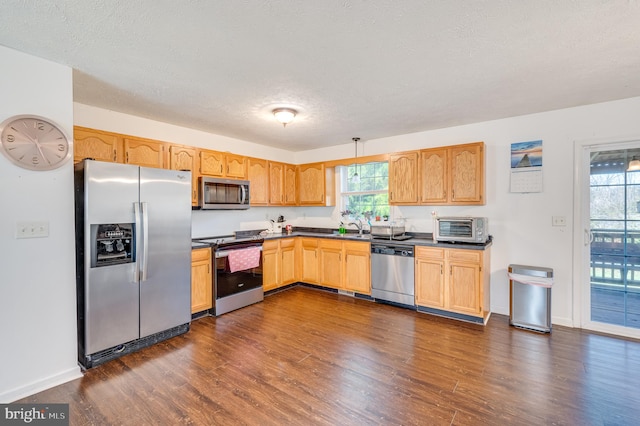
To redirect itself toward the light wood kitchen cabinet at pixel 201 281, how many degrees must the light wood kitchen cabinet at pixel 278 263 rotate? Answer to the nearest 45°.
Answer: approximately 90° to its right

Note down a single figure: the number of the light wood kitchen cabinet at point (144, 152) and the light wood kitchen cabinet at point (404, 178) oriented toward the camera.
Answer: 2

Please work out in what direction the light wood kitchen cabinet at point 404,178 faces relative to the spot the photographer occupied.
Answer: facing the viewer

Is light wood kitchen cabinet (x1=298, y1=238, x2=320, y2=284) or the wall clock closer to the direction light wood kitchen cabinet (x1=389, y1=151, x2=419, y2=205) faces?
the wall clock

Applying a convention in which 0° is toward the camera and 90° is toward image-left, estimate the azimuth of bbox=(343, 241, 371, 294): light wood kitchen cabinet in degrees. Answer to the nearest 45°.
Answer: approximately 45°

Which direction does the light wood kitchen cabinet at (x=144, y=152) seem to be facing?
toward the camera

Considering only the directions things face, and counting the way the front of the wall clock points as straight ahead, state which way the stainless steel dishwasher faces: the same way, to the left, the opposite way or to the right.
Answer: to the right

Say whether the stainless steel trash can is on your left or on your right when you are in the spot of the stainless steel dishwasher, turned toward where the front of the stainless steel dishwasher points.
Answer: on your left
